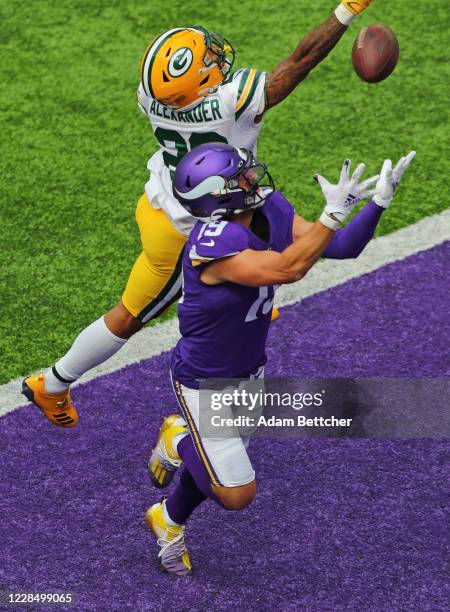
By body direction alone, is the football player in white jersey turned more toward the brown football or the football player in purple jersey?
the brown football

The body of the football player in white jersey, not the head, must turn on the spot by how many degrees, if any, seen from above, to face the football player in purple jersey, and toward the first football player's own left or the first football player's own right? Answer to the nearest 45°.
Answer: approximately 135° to the first football player's own right

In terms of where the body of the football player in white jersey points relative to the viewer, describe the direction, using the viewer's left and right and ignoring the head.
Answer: facing away from the viewer and to the right of the viewer

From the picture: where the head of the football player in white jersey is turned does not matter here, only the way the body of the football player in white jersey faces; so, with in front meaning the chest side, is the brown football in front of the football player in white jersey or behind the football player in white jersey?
in front
